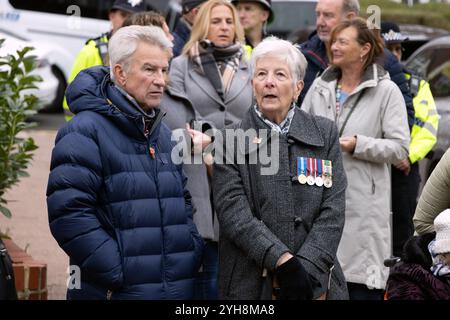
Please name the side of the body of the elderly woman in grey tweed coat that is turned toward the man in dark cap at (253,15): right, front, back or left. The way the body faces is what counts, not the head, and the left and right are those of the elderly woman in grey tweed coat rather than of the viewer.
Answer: back

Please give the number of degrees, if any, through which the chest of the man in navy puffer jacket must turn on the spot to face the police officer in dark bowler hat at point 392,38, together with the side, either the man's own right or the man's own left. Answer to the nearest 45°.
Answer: approximately 90° to the man's own left

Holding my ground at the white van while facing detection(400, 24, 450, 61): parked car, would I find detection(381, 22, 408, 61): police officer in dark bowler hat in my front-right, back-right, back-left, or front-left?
front-right

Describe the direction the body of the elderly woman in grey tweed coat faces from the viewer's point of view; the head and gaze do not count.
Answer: toward the camera

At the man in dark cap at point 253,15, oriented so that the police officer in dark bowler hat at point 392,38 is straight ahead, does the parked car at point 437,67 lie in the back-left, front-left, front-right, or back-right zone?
front-left

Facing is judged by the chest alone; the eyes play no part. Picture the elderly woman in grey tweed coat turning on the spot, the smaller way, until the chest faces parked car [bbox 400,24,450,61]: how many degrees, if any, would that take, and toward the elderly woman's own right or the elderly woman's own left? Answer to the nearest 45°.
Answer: approximately 180°

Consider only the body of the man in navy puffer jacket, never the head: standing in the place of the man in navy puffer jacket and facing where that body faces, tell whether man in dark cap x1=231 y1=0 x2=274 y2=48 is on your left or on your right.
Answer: on your left

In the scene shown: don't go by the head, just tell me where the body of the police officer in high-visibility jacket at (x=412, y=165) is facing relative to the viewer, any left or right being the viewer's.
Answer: facing the viewer and to the left of the viewer

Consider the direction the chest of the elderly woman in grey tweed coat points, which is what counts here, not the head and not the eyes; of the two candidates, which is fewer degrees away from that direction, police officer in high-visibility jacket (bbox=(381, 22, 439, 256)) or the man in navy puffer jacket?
the man in navy puffer jacket

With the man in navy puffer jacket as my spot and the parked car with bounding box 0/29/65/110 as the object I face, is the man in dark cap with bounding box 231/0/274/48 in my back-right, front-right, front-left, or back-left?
front-right

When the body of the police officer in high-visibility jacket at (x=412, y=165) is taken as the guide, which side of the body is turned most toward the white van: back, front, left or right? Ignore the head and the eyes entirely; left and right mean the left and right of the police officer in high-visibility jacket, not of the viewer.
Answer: right

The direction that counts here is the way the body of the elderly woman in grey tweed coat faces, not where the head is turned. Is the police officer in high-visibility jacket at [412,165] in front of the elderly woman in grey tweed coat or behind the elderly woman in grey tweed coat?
behind

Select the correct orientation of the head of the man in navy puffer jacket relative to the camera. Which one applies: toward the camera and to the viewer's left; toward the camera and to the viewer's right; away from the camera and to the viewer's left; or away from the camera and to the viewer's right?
toward the camera and to the viewer's right

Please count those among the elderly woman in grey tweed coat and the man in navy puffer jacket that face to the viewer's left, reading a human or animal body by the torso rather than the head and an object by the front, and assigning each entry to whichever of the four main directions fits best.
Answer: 0
